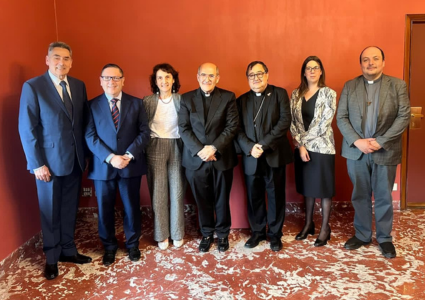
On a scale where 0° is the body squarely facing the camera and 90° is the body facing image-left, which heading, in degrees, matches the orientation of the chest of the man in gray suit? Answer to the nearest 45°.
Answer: approximately 0°

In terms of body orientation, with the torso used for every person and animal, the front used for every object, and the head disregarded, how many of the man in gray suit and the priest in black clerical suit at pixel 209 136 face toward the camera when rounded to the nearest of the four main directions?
2

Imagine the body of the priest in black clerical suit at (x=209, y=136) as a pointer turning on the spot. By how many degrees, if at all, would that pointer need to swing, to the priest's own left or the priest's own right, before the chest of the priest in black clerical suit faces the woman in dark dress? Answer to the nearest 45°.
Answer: approximately 90° to the priest's own left

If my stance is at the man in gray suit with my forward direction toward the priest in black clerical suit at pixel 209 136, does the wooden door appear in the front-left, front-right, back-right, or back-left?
back-right

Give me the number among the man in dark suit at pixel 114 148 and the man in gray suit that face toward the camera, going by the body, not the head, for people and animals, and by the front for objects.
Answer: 2

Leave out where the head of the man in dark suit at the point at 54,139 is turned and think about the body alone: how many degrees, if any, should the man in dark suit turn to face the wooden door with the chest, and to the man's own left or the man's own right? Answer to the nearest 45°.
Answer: approximately 45° to the man's own left

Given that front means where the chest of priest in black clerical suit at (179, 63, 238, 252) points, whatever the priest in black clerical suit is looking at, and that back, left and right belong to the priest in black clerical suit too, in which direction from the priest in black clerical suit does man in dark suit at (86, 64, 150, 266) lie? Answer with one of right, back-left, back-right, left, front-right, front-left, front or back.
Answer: right

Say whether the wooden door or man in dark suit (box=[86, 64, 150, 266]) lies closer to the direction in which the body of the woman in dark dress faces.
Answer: the man in dark suit

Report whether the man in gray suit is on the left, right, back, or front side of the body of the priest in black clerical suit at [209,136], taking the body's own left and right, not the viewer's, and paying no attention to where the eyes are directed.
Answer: left

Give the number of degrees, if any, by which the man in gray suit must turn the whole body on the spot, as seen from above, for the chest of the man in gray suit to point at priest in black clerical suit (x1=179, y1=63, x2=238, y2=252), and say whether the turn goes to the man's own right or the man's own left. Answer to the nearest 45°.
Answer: approximately 45° to the man's own right
